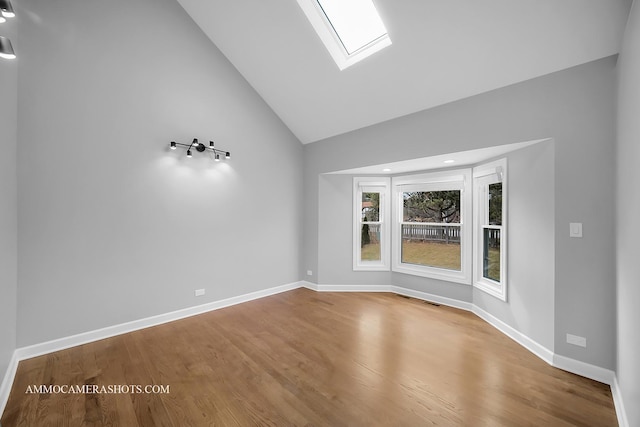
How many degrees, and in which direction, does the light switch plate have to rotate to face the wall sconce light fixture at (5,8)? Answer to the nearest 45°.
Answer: approximately 45° to its right

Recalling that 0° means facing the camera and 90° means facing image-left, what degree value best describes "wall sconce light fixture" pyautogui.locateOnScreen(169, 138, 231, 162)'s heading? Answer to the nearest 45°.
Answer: approximately 315°

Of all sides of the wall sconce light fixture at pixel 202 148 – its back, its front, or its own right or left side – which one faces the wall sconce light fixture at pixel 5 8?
right

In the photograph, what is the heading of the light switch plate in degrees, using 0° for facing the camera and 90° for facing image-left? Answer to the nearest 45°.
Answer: approximately 0°

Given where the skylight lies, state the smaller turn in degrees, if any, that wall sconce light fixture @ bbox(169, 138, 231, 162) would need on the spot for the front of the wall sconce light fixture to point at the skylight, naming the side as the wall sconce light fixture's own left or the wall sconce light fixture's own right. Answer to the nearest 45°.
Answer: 0° — it already faces it

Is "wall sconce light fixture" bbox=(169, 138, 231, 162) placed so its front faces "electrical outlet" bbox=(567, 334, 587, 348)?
yes
